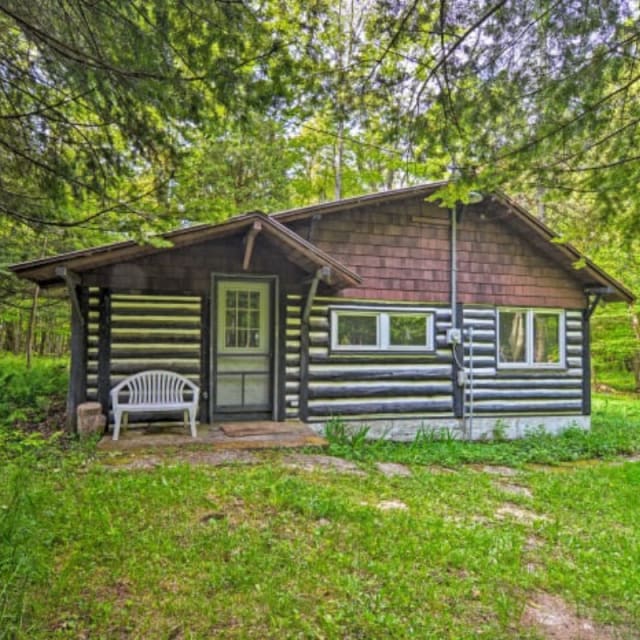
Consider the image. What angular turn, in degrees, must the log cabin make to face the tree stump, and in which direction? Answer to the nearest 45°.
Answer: approximately 45° to its right

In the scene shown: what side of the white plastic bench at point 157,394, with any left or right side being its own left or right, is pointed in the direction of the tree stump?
right

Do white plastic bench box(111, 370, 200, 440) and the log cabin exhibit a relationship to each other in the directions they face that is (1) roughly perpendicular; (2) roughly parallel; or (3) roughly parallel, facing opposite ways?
roughly parallel

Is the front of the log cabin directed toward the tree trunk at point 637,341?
no

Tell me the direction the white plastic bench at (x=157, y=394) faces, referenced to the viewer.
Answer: facing the viewer

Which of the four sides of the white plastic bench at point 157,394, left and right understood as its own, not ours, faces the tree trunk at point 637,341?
left
